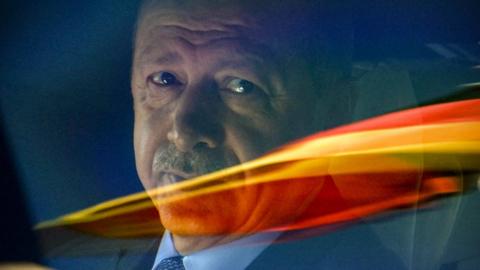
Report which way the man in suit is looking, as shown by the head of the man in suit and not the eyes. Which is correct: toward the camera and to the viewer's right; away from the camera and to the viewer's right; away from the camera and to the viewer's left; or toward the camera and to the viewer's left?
toward the camera and to the viewer's left

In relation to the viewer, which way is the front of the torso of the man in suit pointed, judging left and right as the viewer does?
facing the viewer and to the left of the viewer
